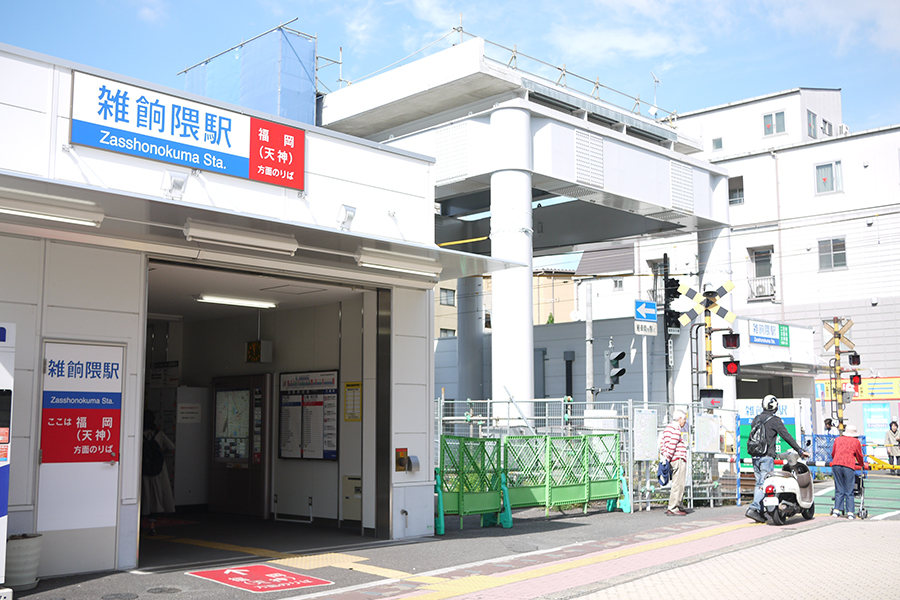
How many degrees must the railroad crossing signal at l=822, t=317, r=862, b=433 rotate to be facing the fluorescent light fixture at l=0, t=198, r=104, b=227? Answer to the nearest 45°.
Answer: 0° — it already faces it

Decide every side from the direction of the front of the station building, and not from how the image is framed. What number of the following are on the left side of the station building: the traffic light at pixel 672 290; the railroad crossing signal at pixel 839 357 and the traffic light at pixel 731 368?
3

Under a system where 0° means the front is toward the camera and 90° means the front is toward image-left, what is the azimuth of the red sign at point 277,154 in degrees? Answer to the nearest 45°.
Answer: approximately 315°

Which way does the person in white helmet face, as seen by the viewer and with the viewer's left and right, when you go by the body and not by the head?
facing away from the viewer and to the right of the viewer

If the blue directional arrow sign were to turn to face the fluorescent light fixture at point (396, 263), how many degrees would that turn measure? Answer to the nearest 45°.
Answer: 0° — it already faces it

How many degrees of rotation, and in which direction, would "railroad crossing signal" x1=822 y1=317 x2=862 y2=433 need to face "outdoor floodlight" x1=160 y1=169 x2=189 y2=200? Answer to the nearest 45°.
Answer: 0° — it already faces it

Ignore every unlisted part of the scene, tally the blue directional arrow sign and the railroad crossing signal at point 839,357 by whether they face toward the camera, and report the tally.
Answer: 2
